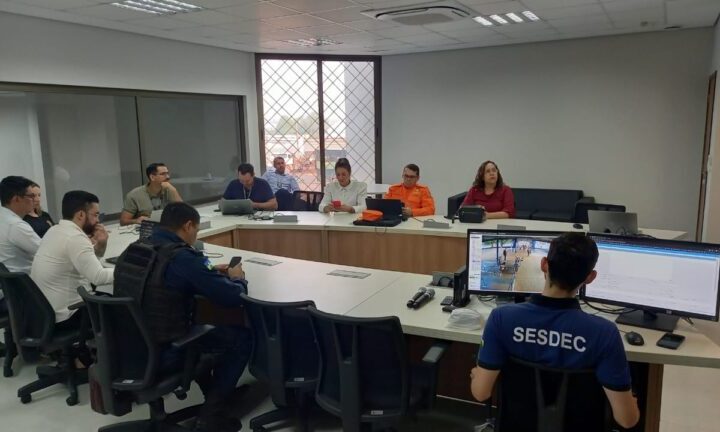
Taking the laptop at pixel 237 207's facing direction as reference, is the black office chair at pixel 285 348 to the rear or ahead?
to the rear

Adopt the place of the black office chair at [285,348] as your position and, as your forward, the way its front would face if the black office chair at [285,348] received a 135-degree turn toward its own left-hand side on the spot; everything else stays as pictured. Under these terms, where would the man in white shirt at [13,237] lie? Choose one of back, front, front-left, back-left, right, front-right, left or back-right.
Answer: front-right

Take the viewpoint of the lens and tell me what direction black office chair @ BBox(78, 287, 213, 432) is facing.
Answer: facing away from the viewer and to the right of the viewer

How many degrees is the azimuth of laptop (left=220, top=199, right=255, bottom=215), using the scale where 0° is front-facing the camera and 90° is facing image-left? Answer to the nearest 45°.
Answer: approximately 180°

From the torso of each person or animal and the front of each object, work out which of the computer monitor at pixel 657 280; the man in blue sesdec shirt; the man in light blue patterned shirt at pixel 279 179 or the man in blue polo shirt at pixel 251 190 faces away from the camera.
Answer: the man in blue sesdec shirt

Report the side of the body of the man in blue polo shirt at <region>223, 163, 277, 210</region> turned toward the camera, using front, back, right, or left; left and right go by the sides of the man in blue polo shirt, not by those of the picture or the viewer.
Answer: front

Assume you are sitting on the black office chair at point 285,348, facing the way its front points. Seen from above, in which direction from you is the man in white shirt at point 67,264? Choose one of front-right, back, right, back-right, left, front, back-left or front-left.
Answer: left

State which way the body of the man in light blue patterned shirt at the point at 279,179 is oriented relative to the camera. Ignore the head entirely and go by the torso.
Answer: toward the camera

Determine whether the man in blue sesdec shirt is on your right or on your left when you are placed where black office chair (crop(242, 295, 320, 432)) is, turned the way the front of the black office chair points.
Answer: on your right

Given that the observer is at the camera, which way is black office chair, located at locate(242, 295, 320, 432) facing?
facing away from the viewer and to the right of the viewer

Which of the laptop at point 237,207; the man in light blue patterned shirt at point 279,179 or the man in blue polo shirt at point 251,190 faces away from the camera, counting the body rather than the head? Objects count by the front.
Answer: the laptop

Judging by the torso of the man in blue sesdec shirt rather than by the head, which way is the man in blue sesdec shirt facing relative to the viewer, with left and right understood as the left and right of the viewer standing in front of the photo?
facing away from the viewer

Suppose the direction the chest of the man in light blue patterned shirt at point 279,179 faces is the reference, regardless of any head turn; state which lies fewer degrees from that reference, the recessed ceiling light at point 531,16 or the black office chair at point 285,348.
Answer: the black office chair

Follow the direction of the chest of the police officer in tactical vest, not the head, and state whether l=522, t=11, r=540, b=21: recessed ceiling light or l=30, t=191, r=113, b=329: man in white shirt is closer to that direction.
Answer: the recessed ceiling light

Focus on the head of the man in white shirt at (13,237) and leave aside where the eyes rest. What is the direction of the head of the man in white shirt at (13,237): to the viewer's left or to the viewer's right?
to the viewer's right
